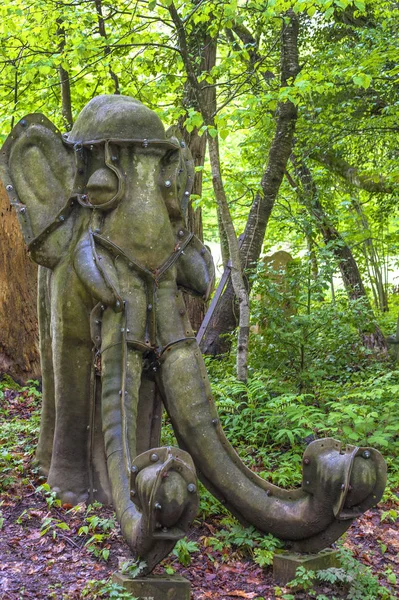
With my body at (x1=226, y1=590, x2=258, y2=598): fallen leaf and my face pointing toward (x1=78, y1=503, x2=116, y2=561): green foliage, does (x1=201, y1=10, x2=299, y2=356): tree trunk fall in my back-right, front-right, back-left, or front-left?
front-right

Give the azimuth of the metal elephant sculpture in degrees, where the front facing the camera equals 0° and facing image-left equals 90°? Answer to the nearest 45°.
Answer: approximately 315°

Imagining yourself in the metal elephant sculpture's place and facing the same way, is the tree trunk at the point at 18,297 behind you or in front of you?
behind

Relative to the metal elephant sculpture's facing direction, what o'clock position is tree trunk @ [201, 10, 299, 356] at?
The tree trunk is roughly at 8 o'clock from the metal elephant sculpture.

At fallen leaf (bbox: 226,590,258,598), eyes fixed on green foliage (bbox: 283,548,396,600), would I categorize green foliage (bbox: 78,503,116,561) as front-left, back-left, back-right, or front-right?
back-left

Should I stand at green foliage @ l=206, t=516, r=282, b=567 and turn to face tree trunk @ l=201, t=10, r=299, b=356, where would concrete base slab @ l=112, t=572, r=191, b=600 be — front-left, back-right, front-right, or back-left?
back-left
